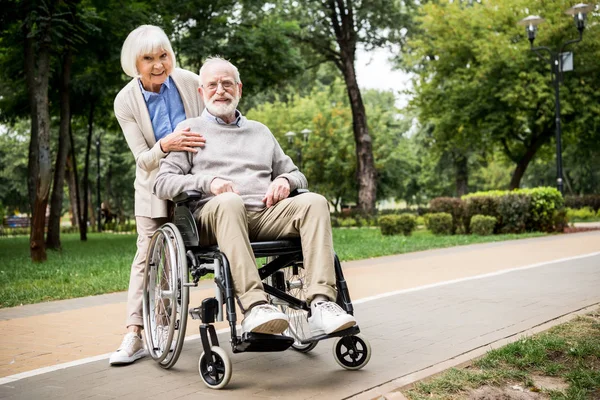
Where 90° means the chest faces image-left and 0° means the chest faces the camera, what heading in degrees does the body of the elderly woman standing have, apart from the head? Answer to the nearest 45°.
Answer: approximately 0°

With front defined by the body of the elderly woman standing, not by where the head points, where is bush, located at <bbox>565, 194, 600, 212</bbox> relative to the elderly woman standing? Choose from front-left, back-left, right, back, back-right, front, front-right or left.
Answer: back-left

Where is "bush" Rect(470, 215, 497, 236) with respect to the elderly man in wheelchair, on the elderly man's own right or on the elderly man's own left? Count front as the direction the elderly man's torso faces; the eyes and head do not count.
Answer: on the elderly man's own left

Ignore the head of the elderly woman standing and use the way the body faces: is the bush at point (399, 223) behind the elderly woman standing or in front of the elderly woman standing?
behind

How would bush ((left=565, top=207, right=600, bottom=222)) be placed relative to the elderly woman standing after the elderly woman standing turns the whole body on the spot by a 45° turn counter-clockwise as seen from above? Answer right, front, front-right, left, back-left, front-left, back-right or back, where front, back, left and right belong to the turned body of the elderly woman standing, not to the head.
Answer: left

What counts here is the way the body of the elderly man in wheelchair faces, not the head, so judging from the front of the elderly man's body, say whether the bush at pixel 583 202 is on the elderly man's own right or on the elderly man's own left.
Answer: on the elderly man's own left

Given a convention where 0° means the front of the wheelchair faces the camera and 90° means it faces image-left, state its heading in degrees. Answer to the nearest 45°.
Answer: approximately 315°
